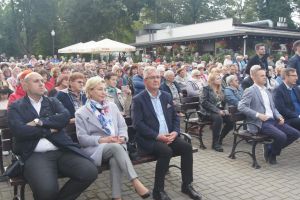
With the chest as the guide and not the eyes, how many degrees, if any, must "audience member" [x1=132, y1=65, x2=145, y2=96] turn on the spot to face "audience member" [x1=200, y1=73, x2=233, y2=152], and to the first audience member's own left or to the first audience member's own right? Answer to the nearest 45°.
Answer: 0° — they already face them

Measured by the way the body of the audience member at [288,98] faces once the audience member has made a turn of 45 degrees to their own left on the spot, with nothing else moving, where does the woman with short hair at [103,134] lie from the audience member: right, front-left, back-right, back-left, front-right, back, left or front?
back-right

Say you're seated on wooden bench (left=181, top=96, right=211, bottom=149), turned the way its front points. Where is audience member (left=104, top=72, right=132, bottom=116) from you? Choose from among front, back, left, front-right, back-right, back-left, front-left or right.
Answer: right

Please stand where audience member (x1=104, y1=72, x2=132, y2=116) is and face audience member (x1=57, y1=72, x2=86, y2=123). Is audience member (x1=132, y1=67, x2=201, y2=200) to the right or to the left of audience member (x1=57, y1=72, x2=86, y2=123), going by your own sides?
left

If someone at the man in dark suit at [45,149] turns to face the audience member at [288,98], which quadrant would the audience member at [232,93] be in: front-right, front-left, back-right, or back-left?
front-left

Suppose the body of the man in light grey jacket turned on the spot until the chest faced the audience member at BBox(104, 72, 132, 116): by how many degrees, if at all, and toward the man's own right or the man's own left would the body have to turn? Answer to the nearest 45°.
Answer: approximately 135° to the man's own right

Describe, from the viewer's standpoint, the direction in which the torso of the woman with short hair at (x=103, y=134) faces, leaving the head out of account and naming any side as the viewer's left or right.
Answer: facing the viewer and to the right of the viewer

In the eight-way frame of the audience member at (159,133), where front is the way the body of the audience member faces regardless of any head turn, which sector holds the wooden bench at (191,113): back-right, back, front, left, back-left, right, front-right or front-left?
back-left

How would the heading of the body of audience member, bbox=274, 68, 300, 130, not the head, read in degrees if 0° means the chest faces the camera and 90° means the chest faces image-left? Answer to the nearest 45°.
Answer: approximately 315°

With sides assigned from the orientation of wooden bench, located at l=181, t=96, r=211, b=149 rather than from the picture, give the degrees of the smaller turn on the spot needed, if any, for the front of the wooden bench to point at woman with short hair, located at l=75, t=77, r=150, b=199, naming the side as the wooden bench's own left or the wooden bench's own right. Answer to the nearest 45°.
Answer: approximately 45° to the wooden bench's own right

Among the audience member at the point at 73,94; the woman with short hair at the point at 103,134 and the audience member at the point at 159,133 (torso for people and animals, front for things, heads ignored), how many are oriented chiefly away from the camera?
0

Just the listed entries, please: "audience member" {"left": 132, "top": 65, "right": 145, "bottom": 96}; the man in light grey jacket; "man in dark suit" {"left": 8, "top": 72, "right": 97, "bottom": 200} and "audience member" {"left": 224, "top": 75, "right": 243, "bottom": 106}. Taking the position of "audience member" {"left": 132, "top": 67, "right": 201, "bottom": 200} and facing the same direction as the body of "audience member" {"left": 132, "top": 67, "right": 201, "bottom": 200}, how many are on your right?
1

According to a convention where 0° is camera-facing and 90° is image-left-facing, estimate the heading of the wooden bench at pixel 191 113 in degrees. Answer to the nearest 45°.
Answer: approximately 315°

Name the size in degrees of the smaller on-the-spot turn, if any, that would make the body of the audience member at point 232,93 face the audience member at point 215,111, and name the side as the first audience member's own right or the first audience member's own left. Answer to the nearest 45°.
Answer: approximately 90° to the first audience member's own right

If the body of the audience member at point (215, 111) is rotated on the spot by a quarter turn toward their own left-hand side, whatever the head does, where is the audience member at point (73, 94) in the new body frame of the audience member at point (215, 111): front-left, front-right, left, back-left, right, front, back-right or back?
back

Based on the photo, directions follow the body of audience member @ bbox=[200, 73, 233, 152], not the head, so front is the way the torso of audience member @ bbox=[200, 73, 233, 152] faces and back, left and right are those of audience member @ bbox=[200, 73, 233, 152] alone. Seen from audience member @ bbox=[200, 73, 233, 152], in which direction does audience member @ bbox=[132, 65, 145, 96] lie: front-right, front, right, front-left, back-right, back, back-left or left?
back
